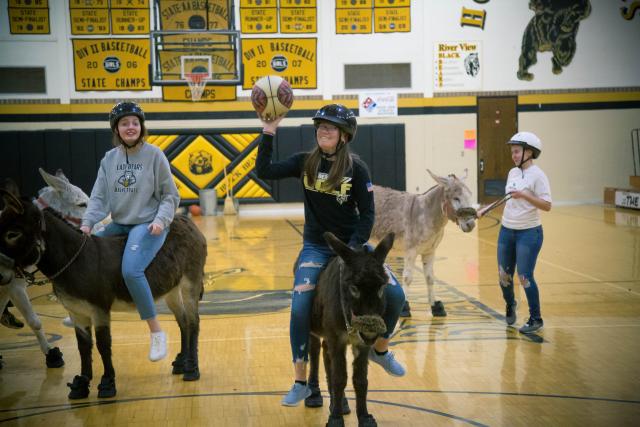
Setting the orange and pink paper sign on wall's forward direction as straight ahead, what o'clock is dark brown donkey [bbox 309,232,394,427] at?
The dark brown donkey is roughly at 12 o'clock from the orange and pink paper sign on wall.

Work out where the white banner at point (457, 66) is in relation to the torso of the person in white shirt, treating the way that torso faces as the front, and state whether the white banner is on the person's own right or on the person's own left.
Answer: on the person's own right

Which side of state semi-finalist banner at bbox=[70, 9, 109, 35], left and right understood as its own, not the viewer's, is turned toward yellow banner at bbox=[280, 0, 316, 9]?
left

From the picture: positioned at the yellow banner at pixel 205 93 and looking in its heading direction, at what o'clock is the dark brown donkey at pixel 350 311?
The dark brown donkey is roughly at 12 o'clock from the yellow banner.

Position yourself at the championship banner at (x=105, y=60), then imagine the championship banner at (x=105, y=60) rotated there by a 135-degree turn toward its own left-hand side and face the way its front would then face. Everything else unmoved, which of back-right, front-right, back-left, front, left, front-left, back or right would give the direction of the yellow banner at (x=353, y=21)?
front-right

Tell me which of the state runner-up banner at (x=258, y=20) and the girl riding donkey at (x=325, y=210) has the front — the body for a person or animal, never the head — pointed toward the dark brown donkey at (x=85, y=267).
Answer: the state runner-up banner

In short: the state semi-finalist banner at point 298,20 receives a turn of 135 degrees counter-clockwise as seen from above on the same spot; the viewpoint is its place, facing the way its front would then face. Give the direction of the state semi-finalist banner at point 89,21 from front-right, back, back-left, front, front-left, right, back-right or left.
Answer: back-left

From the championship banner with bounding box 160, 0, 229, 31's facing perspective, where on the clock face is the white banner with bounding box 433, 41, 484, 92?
The white banner is roughly at 9 o'clock from the championship banner.
